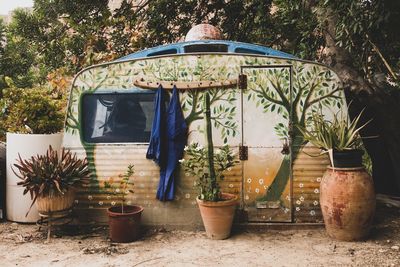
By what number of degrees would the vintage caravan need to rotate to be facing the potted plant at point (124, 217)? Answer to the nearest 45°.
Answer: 0° — it already faces it

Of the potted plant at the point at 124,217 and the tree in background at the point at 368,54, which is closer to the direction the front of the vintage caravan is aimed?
the potted plant

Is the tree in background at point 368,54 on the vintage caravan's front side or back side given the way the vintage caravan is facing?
on the back side

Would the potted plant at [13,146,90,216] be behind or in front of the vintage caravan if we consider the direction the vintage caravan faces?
in front

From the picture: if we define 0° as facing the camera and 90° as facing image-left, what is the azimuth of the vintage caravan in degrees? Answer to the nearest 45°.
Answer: approximately 90°

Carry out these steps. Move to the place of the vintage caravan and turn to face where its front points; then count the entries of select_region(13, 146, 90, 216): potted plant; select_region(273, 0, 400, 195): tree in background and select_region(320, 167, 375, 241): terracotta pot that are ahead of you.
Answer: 1
